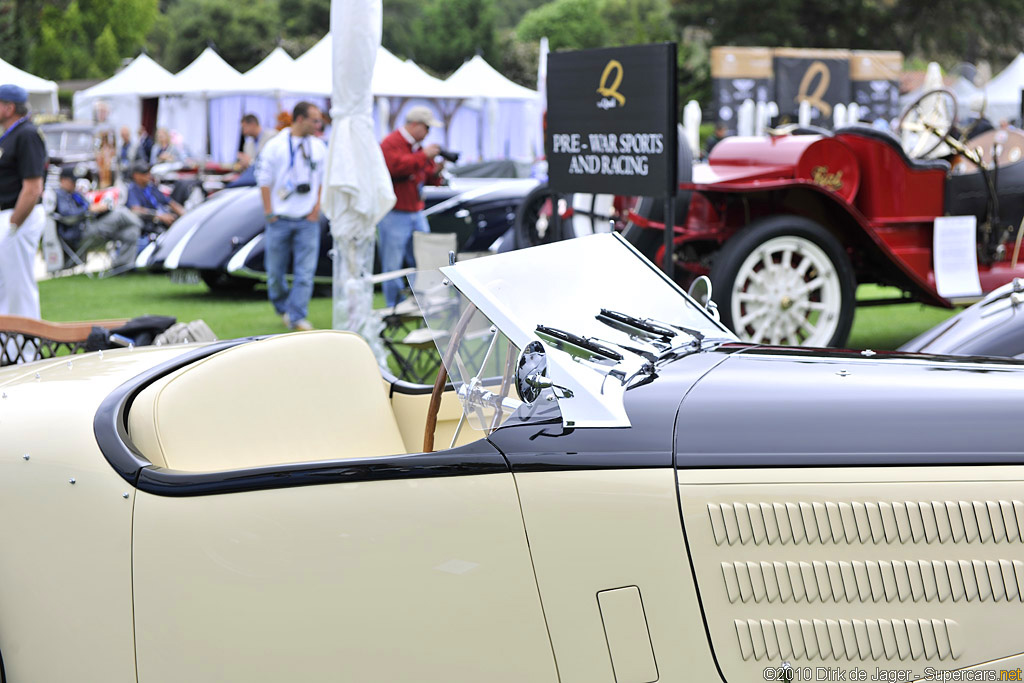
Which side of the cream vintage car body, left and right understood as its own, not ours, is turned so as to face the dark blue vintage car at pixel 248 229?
left

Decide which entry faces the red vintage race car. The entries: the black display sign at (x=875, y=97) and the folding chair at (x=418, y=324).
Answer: the black display sign

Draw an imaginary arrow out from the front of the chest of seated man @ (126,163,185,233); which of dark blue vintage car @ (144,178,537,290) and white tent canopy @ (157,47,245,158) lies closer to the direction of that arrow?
the dark blue vintage car

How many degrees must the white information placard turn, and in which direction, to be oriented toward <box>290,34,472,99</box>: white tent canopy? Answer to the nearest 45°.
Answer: approximately 135° to its right

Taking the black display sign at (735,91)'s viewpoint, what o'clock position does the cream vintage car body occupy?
The cream vintage car body is roughly at 12 o'clock from the black display sign.

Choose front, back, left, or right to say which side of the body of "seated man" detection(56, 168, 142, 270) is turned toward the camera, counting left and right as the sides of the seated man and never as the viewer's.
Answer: right

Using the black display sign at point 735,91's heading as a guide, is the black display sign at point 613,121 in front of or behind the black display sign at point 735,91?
in front

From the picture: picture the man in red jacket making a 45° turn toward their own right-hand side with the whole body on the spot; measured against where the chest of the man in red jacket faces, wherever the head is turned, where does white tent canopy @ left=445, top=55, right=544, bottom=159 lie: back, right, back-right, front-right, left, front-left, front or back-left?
back-left

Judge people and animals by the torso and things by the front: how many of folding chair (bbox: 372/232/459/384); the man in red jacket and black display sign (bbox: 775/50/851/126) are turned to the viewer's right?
1

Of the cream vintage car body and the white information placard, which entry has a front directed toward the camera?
the white information placard

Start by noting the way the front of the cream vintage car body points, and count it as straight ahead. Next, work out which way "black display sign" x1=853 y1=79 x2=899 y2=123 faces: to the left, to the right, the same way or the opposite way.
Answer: to the right

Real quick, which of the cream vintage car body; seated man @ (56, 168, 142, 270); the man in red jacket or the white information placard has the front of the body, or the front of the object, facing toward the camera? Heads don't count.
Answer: the white information placard

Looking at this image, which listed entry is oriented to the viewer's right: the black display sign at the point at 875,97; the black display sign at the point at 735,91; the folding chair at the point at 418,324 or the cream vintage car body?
the cream vintage car body

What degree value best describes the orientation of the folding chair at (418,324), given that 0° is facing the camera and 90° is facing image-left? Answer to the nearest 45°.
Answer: approximately 45°

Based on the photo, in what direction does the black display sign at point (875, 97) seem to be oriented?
toward the camera

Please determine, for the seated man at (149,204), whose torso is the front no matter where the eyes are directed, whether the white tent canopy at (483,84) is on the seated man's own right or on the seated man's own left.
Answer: on the seated man's own left

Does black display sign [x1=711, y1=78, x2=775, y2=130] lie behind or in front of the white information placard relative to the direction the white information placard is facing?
behind
